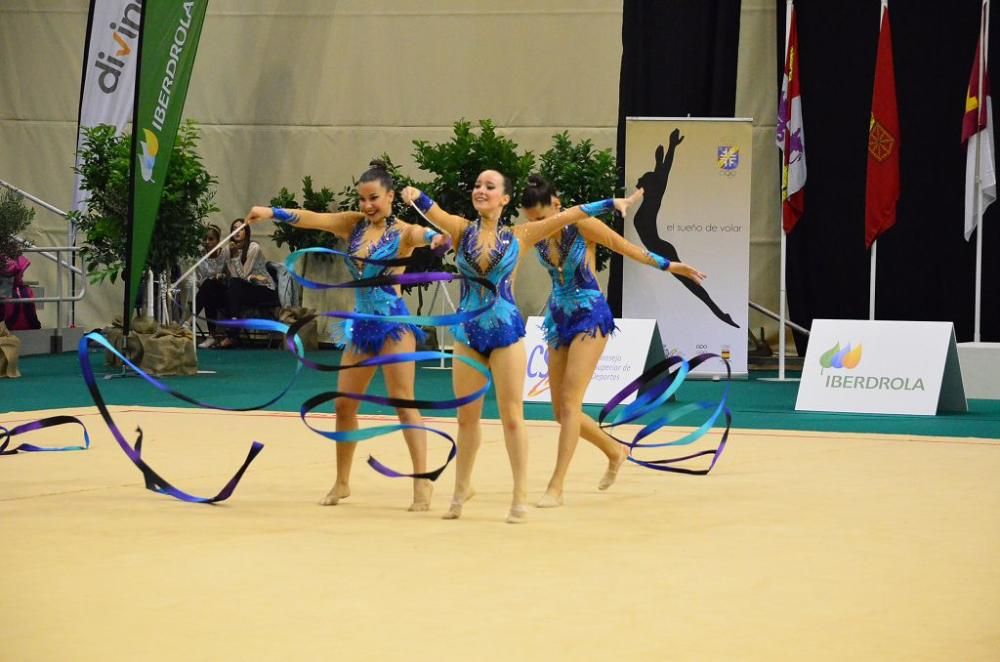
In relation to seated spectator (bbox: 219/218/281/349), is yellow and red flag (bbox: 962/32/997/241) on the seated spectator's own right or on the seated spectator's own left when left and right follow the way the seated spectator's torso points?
on the seated spectator's own left

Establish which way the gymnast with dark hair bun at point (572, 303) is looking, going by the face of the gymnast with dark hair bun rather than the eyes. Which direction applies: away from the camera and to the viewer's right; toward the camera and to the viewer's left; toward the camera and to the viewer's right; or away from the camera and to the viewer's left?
toward the camera and to the viewer's left

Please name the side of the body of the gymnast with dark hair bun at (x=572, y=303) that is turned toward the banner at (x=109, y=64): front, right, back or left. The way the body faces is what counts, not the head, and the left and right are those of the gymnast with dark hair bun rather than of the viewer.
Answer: right

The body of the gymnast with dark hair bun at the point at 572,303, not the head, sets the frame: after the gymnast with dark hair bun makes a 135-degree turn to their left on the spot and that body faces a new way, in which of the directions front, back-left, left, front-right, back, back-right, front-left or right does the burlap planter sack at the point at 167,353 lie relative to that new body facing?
back-left

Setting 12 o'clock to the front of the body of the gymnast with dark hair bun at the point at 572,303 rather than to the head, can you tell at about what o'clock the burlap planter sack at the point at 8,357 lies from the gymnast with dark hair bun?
The burlap planter sack is roughly at 3 o'clock from the gymnast with dark hair bun.

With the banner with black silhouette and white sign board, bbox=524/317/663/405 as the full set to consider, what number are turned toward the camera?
2

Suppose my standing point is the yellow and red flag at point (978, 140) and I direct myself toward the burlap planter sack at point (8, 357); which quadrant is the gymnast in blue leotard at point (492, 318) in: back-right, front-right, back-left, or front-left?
front-left

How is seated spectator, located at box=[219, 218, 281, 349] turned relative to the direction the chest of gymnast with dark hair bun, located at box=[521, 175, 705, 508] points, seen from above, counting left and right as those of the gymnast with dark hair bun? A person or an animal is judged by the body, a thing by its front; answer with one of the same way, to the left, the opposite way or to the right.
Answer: the same way

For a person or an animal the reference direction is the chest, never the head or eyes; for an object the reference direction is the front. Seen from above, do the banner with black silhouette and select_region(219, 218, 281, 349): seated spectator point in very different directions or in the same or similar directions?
same or similar directions

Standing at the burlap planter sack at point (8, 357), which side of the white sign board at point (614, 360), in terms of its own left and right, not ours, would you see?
right

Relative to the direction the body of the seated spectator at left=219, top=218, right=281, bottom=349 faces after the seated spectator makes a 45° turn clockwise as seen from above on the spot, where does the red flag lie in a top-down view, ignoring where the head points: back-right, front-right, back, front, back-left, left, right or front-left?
back-left

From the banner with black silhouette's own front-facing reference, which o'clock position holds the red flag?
The red flag is roughly at 9 o'clock from the banner with black silhouette.

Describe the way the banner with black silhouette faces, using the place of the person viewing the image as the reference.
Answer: facing the viewer

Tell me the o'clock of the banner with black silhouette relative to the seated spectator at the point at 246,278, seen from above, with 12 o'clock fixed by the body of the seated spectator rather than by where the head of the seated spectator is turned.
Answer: The banner with black silhouette is roughly at 9 o'clock from the seated spectator.

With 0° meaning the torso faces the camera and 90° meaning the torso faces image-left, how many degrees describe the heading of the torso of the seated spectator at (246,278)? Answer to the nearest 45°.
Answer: approximately 45°

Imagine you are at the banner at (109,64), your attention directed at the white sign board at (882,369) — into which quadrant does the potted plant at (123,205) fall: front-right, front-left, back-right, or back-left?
front-right
